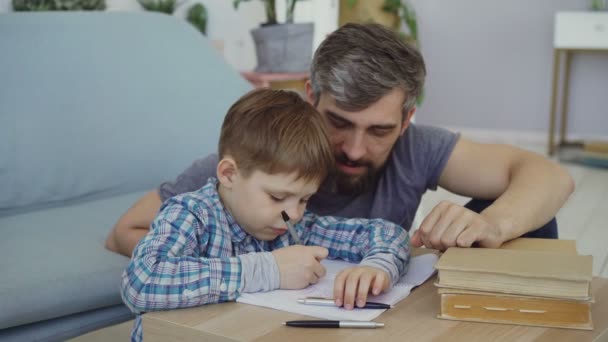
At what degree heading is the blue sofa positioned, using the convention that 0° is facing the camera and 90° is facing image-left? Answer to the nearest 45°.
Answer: approximately 315°

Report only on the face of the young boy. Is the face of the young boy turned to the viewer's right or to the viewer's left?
to the viewer's right

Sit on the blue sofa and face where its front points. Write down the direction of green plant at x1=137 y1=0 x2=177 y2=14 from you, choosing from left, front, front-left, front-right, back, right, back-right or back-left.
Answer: back-left

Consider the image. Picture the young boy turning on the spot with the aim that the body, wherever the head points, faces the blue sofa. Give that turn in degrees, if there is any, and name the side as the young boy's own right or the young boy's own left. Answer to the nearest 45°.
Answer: approximately 180°

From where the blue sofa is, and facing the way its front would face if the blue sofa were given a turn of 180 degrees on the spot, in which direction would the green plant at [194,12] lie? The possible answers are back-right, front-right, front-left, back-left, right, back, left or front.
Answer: front-right

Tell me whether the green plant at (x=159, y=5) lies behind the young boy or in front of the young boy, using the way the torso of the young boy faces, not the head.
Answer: behind
